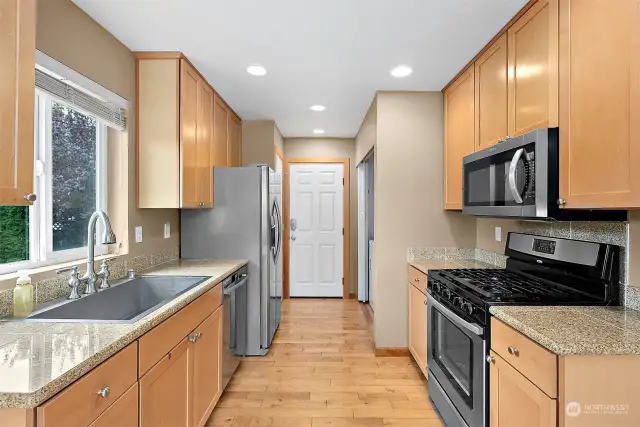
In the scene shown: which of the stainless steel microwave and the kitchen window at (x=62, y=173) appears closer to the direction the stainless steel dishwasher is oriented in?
the stainless steel microwave

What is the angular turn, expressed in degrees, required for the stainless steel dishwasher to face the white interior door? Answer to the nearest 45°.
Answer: approximately 45° to its left

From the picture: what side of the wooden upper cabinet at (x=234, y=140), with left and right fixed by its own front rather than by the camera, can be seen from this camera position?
right

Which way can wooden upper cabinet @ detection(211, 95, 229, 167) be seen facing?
to the viewer's right

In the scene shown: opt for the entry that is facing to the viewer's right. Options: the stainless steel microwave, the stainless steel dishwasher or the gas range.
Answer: the stainless steel dishwasher

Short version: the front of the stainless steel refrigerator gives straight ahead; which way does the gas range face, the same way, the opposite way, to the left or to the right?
the opposite way

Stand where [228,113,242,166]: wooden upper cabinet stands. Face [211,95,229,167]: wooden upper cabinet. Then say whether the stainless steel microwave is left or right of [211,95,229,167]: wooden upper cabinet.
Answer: left

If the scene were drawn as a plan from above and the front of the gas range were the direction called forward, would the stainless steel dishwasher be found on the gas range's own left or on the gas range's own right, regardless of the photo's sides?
on the gas range's own right

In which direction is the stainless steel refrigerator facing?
to the viewer's right

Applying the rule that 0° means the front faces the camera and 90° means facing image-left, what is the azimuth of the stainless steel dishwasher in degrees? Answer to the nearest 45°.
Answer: approximately 270°
